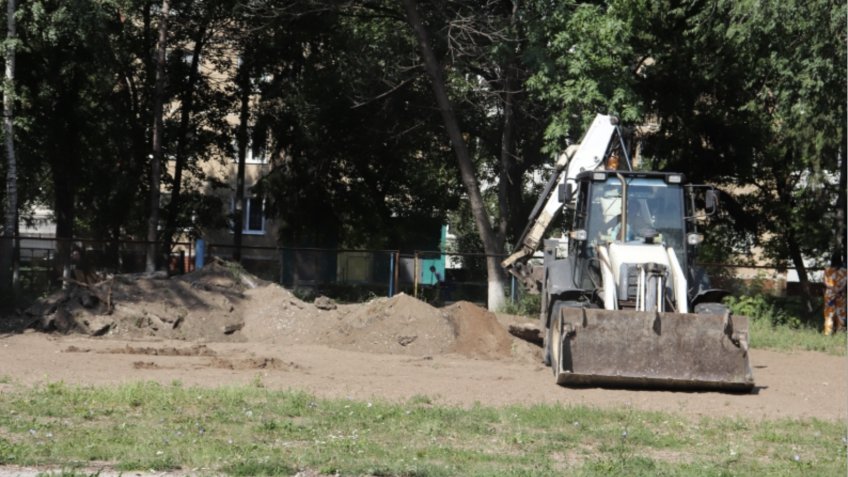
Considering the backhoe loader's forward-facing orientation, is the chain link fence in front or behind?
behind

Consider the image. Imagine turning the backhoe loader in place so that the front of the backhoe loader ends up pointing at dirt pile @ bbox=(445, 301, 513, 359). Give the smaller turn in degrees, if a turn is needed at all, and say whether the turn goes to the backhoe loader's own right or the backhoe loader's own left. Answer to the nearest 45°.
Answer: approximately 135° to the backhoe loader's own right

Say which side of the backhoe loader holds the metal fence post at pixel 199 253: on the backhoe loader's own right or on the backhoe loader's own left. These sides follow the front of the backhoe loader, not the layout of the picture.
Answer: on the backhoe loader's own right

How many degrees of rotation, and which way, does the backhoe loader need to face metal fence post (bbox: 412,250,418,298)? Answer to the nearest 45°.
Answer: approximately 135° to its right

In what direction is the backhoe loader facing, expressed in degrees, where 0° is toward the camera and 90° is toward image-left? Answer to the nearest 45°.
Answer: approximately 0°

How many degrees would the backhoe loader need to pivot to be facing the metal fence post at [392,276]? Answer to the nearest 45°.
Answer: approximately 135° to its right

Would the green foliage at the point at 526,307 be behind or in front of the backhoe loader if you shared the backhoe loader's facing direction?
behind
